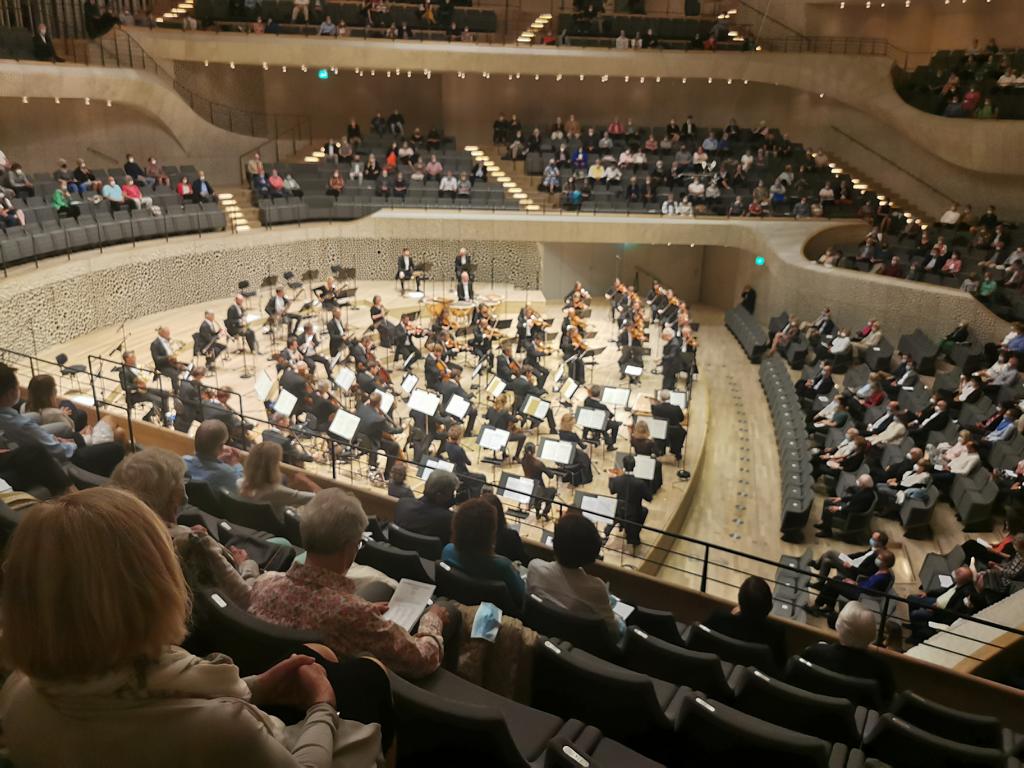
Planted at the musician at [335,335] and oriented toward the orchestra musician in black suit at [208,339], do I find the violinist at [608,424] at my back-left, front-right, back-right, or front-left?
back-left

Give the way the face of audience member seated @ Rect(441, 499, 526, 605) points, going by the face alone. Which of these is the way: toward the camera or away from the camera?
away from the camera

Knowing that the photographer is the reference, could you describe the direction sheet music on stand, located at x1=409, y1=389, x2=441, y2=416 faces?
facing the viewer and to the left of the viewer

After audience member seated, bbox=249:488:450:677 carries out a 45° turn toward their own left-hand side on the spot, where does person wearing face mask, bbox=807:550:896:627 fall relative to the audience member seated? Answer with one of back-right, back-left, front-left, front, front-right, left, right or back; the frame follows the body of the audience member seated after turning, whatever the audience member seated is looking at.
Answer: front-right

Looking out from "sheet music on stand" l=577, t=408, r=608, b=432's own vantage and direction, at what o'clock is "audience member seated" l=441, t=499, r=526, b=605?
The audience member seated is roughly at 12 o'clock from the sheet music on stand.

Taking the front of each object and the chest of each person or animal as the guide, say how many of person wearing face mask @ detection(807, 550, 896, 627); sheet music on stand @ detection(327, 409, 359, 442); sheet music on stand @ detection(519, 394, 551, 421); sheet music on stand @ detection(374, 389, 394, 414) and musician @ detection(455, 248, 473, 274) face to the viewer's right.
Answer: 0

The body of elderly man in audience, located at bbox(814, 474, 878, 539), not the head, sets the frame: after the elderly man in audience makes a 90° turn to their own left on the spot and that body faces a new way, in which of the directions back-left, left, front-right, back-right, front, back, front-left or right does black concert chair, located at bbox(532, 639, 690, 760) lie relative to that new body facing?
front

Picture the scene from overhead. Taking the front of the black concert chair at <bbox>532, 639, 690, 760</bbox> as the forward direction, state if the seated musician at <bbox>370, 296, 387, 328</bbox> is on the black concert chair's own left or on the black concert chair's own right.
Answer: on the black concert chair's own left

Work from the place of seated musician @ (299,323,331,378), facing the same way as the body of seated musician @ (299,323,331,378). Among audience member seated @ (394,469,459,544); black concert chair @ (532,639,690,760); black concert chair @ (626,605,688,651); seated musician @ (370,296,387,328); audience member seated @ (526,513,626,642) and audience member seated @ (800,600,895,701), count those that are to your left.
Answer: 1

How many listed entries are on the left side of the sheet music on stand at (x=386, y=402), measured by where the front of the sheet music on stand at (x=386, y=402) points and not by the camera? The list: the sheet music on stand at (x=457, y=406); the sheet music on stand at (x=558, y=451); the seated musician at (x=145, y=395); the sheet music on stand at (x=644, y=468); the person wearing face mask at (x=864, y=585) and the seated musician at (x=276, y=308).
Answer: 4

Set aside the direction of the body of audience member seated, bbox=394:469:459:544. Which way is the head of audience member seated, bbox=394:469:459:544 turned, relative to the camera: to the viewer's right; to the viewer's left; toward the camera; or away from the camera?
away from the camera

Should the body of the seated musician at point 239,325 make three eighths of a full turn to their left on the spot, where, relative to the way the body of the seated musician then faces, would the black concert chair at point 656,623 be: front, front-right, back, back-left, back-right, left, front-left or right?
back
